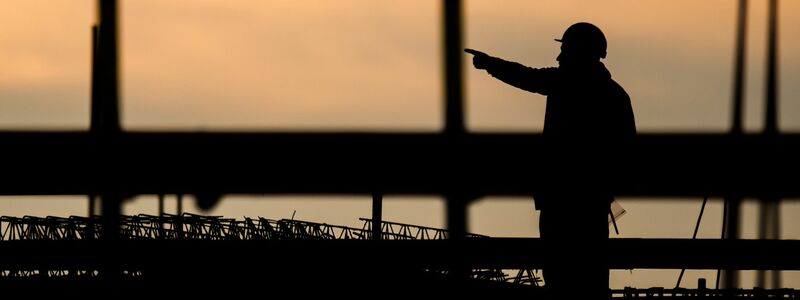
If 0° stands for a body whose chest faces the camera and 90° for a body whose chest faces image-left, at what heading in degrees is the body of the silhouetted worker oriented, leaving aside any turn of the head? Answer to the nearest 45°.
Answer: approximately 90°

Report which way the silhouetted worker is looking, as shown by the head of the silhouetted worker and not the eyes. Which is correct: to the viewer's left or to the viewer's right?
to the viewer's left
